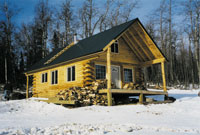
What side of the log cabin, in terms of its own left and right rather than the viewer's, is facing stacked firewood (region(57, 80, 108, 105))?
right

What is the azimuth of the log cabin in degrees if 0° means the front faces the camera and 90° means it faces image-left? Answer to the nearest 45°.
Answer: approximately 315°

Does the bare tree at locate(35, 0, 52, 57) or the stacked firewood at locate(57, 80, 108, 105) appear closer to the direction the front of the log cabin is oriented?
the stacked firewood

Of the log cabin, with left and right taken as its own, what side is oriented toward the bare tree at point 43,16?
back

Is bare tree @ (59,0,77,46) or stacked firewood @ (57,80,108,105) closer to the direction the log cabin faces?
the stacked firewood

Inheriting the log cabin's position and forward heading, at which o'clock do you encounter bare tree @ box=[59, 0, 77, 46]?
The bare tree is roughly at 7 o'clock from the log cabin.
